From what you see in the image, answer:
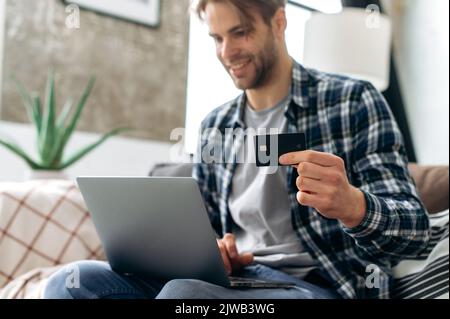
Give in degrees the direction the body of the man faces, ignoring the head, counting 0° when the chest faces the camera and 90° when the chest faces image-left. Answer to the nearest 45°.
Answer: approximately 45°

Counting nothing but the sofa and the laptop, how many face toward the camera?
1

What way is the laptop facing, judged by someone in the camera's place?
facing away from the viewer and to the right of the viewer

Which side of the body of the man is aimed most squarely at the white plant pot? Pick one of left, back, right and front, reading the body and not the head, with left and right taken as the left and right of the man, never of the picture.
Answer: right
